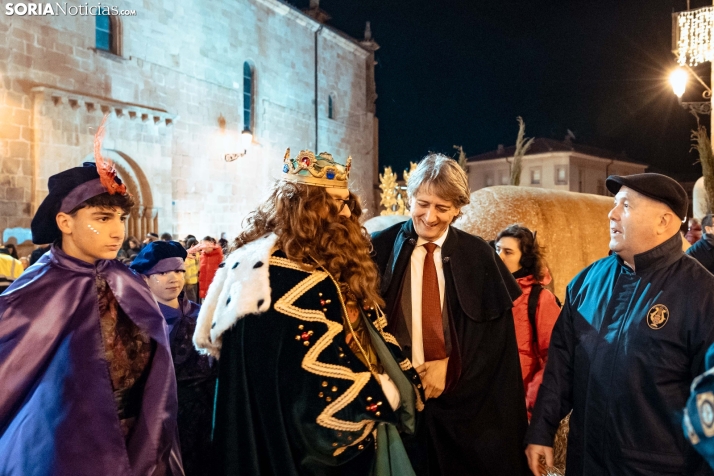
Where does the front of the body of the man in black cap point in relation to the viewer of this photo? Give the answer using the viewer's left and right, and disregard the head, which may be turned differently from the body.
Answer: facing the viewer and to the left of the viewer

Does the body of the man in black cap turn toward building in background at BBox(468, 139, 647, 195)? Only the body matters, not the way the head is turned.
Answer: no

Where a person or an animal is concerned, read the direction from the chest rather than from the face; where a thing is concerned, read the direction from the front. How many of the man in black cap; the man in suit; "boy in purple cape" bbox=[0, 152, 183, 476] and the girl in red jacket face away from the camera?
0

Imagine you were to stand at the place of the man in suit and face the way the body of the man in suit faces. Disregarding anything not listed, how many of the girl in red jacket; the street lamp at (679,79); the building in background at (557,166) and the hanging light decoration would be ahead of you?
0

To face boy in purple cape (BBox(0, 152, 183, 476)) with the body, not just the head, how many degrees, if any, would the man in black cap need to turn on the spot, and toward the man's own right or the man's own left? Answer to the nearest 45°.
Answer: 0° — they already face them

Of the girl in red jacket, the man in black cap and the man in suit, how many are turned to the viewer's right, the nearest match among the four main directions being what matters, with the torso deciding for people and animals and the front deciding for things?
0

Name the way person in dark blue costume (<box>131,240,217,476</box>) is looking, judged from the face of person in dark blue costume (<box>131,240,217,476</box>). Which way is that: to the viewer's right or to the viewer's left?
to the viewer's right

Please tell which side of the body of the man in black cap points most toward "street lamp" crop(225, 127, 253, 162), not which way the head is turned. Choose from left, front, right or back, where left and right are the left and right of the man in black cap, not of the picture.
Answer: right

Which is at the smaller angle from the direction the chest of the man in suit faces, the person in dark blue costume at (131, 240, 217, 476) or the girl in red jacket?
the person in dark blue costume

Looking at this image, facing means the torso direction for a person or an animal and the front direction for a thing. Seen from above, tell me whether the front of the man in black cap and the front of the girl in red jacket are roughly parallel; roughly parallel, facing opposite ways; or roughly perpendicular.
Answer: roughly parallel

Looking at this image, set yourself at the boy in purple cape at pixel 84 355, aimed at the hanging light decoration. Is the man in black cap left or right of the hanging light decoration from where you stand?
right

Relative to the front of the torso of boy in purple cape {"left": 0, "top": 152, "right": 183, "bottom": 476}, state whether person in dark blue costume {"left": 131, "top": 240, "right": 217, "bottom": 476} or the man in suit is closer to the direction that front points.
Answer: the man in suit

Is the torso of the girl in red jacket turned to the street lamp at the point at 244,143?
no

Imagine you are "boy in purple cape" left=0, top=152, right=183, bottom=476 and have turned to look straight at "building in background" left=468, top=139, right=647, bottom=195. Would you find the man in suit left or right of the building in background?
right

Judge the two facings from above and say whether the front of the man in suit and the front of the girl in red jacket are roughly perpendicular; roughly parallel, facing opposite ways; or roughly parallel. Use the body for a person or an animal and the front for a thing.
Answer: roughly parallel

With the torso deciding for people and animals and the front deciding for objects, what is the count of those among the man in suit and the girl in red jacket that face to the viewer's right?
0

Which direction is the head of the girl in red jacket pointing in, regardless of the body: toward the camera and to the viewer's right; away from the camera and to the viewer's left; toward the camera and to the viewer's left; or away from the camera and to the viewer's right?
toward the camera and to the viewer's left
